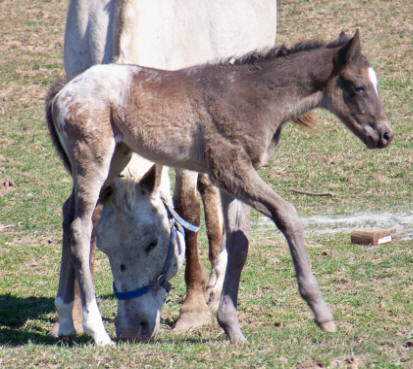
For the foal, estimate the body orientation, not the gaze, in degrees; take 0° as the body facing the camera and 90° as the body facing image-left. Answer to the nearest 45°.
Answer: approximately 270°

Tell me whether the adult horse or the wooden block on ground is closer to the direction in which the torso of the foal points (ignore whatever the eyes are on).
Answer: the wooden block on ground

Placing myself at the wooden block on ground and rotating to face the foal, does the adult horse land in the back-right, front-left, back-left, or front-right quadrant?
front-right

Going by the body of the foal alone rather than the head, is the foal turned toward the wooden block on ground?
no

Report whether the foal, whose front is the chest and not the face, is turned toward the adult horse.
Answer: no
